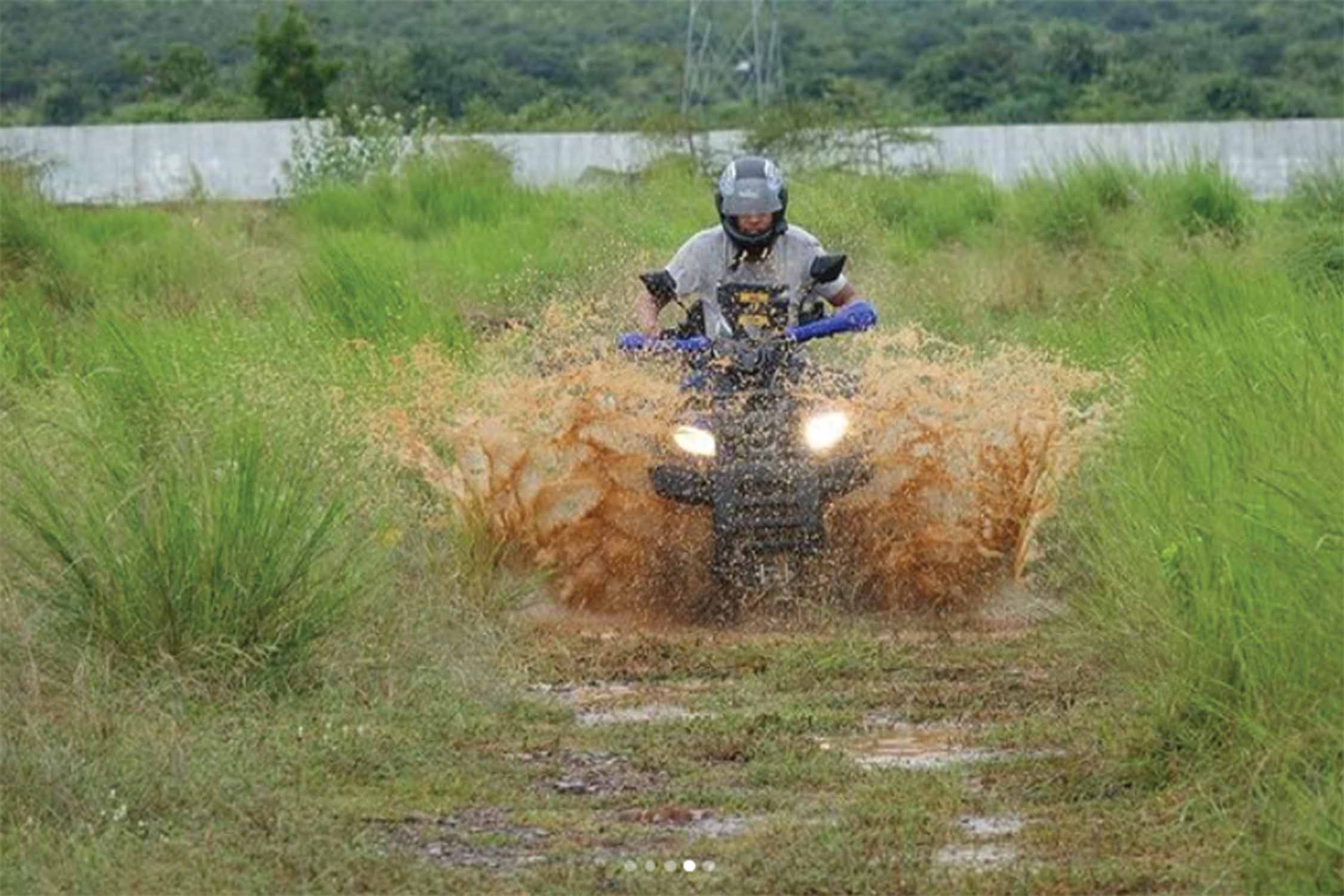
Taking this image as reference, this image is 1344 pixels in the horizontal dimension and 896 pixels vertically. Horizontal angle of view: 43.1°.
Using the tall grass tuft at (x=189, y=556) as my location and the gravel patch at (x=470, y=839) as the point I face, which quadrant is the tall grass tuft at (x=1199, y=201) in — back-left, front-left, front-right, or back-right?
back-left

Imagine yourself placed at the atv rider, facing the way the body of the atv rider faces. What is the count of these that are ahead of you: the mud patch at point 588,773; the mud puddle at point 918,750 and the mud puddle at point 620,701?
3

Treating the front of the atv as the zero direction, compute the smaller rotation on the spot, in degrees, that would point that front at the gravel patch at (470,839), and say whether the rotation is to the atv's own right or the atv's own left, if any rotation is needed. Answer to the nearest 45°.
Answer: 0° — it already faces it

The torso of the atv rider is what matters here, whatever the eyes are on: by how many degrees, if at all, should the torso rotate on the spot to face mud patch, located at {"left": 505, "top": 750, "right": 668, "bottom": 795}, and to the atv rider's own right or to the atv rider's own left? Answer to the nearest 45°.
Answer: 0° — they already face it

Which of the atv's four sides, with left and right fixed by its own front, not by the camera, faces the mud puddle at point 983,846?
front

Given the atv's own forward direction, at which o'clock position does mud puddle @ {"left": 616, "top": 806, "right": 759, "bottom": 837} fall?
The mud puddle is roughly at 12 o'clock from the atv.

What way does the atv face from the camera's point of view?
toward the camera

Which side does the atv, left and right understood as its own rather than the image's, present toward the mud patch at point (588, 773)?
front

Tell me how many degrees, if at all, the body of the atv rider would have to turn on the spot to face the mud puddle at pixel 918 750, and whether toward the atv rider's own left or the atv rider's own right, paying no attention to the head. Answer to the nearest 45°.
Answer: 0° — they already face it
